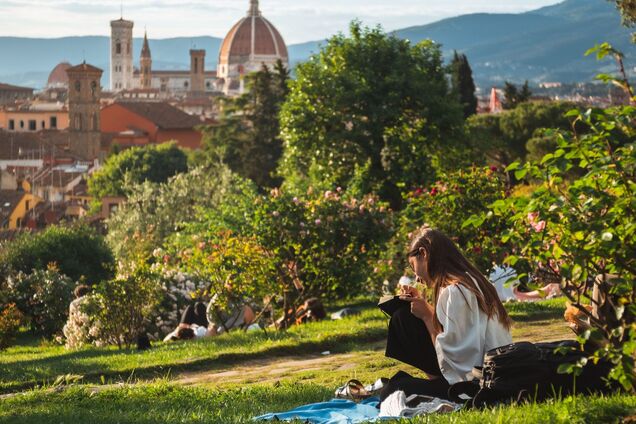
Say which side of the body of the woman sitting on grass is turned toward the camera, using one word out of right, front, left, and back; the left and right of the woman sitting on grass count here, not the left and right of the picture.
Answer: left

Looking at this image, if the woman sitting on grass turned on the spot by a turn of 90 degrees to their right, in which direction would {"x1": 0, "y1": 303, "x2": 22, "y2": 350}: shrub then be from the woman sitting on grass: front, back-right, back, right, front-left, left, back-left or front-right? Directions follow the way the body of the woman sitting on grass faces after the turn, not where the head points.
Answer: front-left

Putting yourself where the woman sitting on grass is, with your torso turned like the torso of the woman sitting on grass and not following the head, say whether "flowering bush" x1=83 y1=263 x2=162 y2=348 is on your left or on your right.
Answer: on your right

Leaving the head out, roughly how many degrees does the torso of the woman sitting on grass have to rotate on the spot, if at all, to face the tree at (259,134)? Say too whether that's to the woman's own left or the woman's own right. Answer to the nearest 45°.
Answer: approximately 90° to the woman's own right

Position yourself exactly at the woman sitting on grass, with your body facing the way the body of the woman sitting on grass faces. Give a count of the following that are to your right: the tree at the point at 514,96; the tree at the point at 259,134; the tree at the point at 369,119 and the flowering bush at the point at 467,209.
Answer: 4

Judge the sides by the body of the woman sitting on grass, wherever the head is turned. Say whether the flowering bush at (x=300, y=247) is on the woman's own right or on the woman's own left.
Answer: on the woman's own right

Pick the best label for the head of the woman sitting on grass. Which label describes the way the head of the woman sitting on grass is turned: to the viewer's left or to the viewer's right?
to the viewer's left

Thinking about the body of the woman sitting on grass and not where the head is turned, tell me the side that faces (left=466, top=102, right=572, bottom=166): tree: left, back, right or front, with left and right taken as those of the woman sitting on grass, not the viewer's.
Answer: right

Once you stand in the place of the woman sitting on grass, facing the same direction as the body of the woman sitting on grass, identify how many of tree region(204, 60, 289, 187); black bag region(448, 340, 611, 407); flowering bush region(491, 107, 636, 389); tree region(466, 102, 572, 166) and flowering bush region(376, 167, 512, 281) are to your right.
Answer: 3
